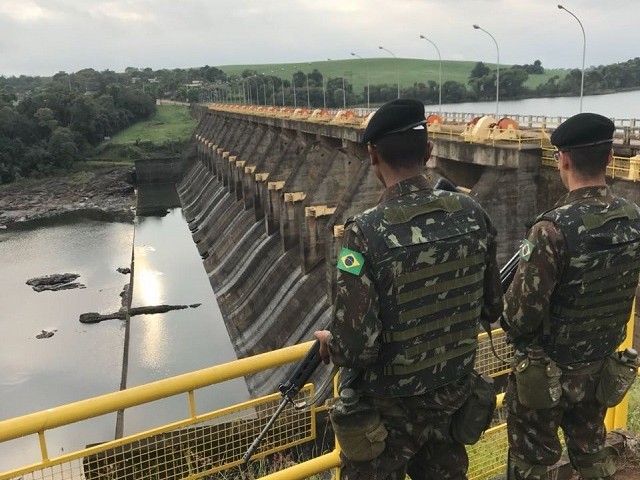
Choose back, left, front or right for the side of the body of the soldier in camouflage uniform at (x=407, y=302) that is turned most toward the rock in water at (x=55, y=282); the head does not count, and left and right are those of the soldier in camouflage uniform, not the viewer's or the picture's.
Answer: front

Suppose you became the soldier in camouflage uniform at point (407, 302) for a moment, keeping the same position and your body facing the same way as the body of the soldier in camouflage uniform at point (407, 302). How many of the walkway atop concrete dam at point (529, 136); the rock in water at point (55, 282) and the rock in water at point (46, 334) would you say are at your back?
0

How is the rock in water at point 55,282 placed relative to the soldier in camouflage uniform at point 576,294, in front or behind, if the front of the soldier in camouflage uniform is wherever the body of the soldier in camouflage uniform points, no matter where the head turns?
in front

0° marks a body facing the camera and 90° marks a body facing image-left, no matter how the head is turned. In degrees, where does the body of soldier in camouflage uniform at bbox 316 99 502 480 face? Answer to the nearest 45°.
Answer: approximately 135°

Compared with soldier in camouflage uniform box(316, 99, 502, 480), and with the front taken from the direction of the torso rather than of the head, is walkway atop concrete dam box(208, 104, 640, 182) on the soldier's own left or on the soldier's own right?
on the soldier's own right

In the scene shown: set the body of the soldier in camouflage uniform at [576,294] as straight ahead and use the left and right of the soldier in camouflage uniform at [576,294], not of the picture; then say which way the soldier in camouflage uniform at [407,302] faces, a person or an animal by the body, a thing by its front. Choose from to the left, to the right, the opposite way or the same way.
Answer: the same way

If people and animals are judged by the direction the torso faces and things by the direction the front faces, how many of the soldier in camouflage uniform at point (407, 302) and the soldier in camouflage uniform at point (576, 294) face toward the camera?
0

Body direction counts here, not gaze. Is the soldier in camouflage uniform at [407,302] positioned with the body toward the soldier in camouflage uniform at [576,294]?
no

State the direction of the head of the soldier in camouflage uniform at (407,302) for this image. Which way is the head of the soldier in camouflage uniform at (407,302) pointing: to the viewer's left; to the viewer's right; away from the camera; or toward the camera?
away from the camera

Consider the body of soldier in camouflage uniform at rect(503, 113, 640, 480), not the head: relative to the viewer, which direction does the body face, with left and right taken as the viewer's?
facing away from the viewer and to the left of the viewer

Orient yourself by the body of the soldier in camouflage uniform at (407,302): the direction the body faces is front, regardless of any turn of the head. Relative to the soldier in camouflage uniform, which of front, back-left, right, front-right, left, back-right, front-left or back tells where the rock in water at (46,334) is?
front

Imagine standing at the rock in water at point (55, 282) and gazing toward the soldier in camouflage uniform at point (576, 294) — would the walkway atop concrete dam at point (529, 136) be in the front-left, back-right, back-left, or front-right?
front-left
